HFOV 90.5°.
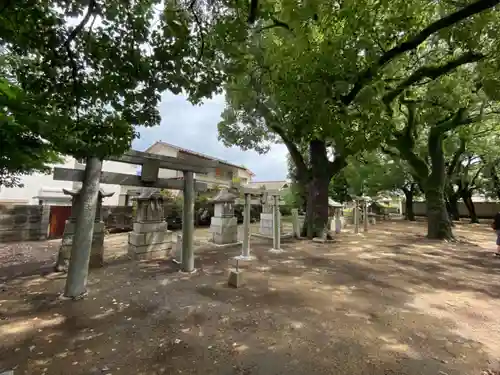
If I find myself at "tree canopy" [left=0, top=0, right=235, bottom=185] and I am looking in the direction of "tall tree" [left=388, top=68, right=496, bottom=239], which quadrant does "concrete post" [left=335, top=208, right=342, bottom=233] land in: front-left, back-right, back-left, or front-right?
front-left

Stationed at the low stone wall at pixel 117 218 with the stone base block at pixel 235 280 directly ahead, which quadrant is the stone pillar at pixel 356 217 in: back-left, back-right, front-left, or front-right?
front-left

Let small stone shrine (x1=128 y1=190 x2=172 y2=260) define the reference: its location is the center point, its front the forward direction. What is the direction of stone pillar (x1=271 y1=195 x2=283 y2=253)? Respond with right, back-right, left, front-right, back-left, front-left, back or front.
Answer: front-left

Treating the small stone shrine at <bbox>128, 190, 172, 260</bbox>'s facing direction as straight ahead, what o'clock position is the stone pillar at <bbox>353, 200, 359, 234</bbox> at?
The stone pillar is roughly at 10 o'clock from the small stone shrine.

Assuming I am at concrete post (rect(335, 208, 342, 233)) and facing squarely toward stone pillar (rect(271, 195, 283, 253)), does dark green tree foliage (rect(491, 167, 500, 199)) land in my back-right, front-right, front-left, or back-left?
back-left

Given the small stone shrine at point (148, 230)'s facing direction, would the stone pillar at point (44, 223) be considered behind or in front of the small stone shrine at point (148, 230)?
behind

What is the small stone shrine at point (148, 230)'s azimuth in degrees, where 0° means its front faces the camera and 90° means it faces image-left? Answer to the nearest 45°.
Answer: approximately 315°

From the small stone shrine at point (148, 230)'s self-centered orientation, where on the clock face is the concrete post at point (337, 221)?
The concrete post is roughly at 10 o'clock from the small stone shrine.

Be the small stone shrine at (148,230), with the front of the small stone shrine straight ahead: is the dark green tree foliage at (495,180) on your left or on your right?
on your left

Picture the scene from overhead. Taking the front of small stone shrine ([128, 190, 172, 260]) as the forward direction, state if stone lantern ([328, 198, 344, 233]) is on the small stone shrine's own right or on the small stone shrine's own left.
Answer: on the small stone shrine's own left

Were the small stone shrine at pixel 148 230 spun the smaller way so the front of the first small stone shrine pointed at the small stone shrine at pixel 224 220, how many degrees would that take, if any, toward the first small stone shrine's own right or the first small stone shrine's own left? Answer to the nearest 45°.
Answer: approximately 90° to the first small stone shrine's own left
